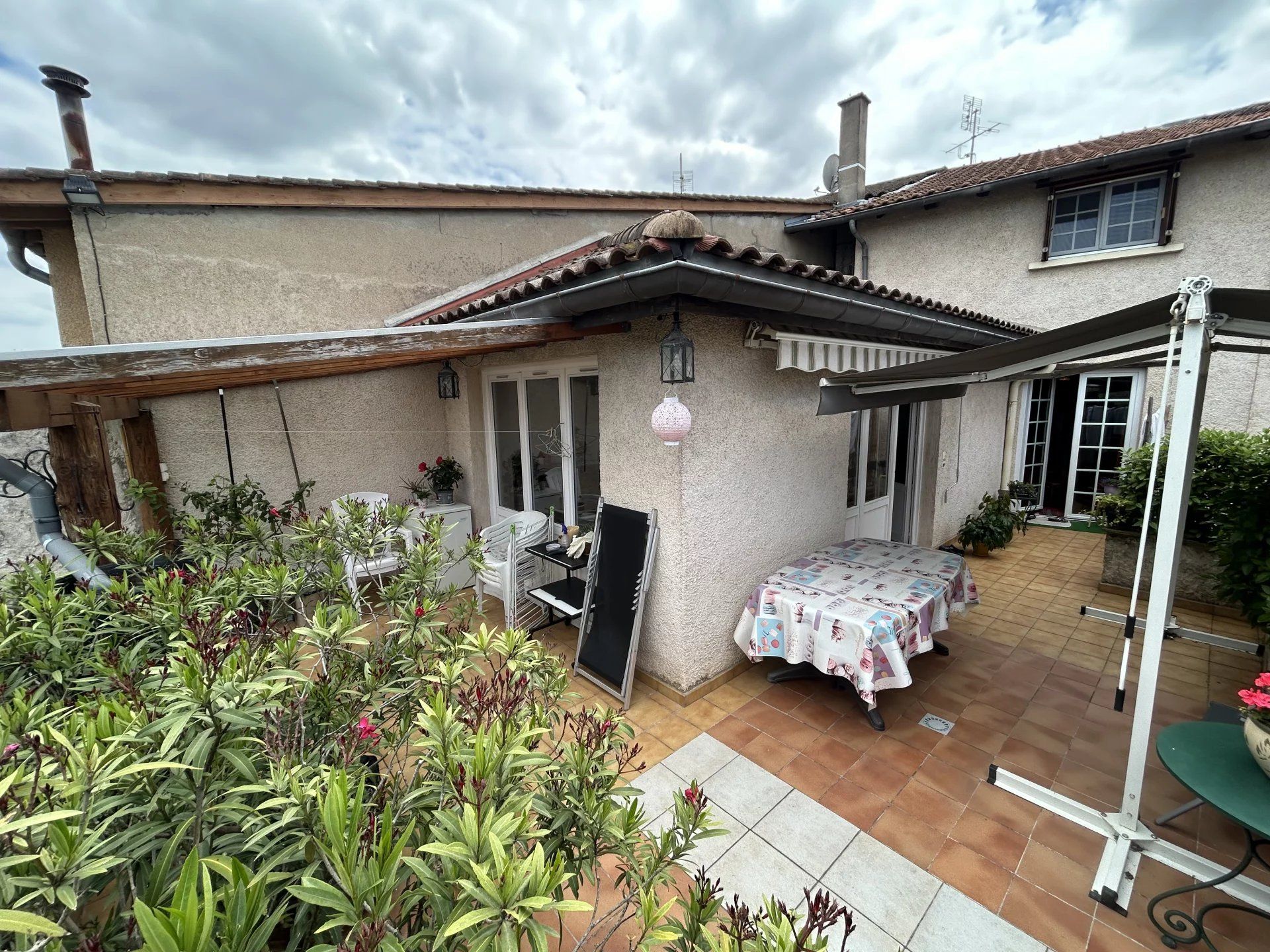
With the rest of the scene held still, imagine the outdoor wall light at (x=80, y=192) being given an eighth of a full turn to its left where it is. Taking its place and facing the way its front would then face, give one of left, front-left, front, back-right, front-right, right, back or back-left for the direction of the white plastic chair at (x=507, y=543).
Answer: front

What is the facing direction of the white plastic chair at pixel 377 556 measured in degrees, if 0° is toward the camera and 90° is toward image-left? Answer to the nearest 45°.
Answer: approximately 315°

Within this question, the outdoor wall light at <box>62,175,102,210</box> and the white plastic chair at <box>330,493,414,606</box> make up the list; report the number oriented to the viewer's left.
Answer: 0

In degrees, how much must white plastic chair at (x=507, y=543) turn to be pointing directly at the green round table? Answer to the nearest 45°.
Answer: approximately 90° to its left

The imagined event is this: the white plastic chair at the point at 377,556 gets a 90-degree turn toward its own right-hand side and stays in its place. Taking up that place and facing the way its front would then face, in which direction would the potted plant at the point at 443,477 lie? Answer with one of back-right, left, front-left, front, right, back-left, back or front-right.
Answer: back

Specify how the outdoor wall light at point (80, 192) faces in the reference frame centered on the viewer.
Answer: facing the viewer

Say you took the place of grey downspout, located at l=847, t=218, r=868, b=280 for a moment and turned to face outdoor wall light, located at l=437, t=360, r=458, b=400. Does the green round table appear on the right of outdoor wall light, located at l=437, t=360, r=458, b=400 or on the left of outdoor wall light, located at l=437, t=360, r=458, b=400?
left

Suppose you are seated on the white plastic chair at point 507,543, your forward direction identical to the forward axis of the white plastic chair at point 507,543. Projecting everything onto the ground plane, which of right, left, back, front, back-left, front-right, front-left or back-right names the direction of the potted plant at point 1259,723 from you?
left

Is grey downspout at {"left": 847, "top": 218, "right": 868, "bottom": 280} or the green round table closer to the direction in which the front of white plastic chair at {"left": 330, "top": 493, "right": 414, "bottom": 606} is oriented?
the green round table

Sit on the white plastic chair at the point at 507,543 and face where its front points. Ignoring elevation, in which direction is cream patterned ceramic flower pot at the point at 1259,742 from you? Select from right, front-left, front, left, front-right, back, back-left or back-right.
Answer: left

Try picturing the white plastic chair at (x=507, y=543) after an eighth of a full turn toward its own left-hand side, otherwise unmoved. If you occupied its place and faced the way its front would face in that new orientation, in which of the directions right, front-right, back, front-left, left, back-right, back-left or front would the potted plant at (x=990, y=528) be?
left

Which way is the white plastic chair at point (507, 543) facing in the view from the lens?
facing the viewer and to the left of the viewer

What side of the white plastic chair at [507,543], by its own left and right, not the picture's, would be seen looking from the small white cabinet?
right

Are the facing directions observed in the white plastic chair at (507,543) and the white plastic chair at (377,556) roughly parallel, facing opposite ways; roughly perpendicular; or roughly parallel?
roughly perpendicular

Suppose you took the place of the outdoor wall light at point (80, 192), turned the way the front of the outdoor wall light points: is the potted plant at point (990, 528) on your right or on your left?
on your left

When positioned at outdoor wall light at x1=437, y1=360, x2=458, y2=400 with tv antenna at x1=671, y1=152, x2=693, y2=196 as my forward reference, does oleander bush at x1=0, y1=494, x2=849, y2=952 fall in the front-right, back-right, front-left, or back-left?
back-right
